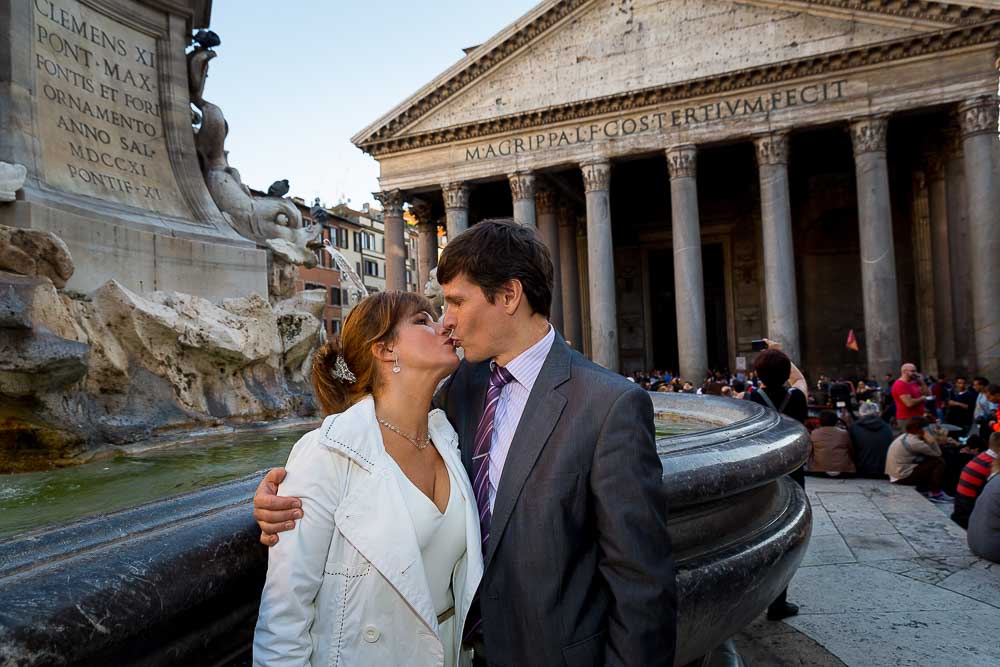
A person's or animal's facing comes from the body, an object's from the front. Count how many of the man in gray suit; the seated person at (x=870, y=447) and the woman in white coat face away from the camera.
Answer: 1

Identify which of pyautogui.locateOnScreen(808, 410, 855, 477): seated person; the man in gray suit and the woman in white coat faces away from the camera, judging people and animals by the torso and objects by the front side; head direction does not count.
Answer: the seated person

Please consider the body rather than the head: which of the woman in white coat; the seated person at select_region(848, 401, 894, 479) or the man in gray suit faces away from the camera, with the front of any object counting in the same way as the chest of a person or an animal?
the seated person

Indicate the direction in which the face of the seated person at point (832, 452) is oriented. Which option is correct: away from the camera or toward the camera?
away from the camera

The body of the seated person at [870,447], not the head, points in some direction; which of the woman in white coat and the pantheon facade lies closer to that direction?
the pantheon facade

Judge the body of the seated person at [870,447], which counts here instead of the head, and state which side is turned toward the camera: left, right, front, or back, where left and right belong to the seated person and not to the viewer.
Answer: back

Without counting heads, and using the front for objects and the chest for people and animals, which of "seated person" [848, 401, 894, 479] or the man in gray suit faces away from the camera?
the seated person

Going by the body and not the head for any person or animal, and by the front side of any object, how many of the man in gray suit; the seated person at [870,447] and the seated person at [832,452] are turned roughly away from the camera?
2

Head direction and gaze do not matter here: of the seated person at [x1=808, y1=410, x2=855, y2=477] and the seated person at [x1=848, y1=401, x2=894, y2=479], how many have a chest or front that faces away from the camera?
2

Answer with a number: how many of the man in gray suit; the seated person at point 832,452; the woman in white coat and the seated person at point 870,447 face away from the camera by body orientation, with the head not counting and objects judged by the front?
2

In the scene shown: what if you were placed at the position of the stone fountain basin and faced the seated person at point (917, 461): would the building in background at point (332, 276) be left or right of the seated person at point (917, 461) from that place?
left

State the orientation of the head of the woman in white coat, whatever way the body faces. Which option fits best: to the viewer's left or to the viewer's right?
to the viewer's right
